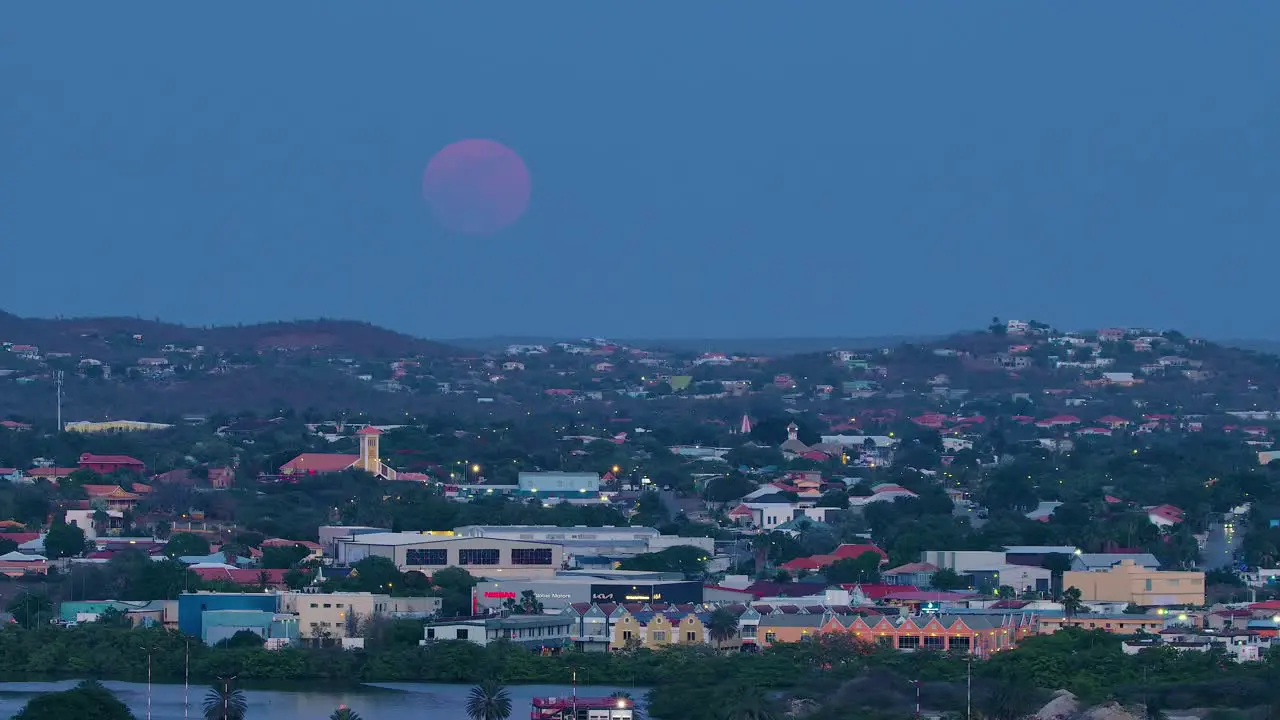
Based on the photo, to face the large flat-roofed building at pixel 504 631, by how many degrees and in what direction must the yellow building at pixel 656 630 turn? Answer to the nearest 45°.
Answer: approximately 90° to its right

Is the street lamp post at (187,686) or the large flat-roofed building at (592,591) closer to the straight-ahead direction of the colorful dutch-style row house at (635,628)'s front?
the street lamp post

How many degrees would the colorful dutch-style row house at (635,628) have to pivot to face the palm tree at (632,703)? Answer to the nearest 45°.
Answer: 0° — it already faces it

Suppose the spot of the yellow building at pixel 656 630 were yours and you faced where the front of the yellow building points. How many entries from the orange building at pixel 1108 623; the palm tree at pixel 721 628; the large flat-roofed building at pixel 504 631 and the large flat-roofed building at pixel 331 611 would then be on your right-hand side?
2

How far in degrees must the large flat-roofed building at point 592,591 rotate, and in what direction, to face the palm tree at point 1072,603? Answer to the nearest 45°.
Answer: approximately 90° to its left

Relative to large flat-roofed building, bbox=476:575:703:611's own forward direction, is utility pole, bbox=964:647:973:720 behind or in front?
in front

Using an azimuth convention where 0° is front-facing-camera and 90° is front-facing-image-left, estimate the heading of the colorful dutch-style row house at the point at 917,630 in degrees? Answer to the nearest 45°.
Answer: approximately 0°

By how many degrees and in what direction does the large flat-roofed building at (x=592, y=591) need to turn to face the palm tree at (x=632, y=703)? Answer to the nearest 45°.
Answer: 0° — it already faces it

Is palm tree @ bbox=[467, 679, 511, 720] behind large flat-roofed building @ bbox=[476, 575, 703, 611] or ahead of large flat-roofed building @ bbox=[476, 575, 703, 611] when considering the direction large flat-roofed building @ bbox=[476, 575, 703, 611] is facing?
ahead

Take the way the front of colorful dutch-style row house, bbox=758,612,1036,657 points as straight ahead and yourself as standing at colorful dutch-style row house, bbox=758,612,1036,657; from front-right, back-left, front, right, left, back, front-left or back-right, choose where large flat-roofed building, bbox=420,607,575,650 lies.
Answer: right
